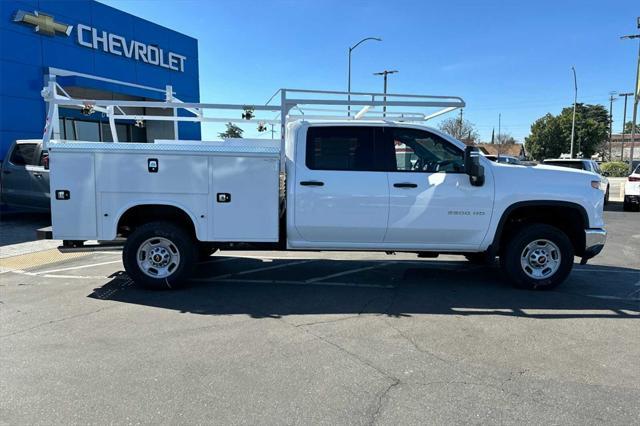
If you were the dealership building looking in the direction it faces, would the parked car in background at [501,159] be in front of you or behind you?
in front

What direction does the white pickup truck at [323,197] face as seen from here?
to the viewer's right

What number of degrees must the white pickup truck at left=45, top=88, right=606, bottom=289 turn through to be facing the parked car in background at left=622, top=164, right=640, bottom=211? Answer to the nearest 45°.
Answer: approximately 45° to its left

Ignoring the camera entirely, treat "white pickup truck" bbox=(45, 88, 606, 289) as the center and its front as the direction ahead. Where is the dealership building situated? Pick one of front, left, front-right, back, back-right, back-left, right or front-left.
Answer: back-left

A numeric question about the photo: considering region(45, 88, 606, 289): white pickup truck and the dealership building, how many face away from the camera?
0

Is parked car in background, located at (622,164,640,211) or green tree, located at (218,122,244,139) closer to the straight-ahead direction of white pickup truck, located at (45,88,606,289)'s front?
the parked car in background

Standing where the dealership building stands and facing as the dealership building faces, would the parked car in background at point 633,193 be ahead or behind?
ahead

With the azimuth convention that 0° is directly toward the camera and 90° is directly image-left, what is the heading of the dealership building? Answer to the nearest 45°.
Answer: approximately 315°

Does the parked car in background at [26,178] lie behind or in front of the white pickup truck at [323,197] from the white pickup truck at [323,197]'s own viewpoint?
behind

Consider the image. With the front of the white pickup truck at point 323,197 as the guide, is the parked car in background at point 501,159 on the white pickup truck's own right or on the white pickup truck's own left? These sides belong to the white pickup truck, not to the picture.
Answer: on the white pickup truck's own left
